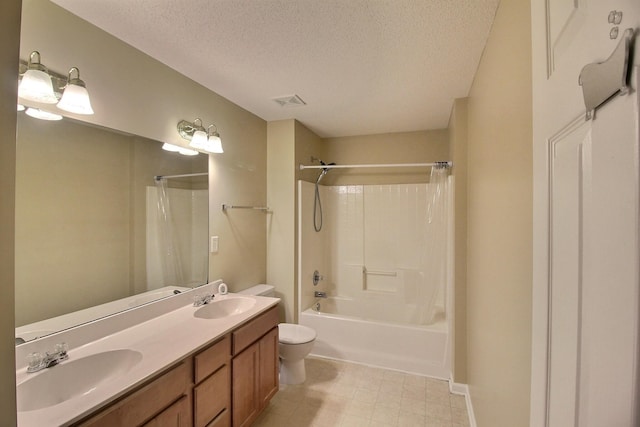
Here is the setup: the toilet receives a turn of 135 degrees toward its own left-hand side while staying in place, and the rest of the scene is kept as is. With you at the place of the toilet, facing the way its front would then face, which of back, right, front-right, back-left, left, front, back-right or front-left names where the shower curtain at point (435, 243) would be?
back-right

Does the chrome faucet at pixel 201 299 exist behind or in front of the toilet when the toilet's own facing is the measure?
behind

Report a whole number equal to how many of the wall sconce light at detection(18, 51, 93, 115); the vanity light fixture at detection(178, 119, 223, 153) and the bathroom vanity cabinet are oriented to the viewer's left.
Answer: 0

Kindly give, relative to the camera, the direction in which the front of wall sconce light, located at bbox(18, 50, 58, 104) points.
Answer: facing the viewer and to the right of the viewer

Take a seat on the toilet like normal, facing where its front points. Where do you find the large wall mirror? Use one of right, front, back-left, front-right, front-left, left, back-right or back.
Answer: back-right

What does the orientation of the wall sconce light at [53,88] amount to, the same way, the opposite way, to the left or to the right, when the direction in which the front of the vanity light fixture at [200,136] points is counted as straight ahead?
the same way

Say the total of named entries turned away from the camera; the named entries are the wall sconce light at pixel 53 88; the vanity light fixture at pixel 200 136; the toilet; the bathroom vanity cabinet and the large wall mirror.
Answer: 0

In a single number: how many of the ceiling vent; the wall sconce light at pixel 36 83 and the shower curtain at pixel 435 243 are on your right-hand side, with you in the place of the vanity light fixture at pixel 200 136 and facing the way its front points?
1

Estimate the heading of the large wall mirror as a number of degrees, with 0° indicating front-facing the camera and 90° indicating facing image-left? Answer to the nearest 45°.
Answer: approximately 315°

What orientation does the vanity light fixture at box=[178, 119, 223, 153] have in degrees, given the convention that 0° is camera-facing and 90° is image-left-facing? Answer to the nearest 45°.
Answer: approximately 315°

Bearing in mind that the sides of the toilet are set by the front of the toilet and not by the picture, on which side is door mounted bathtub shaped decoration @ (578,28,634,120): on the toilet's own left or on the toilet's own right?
on the toilet's own right

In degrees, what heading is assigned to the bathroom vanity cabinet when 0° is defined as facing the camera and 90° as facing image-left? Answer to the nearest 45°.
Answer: approximately 315°

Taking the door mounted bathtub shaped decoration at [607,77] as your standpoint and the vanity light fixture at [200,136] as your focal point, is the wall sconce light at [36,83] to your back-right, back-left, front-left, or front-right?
front-left

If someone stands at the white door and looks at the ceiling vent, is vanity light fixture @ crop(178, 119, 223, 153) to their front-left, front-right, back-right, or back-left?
front-left

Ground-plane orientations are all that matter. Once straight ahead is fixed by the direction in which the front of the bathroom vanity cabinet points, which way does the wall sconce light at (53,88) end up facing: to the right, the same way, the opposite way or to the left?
the same way

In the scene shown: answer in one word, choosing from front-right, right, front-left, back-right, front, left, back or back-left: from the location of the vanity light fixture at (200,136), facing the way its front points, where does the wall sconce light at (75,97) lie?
right

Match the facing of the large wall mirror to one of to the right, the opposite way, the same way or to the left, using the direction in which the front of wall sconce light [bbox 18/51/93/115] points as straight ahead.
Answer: the same way

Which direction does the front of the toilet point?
to the viewer's right
